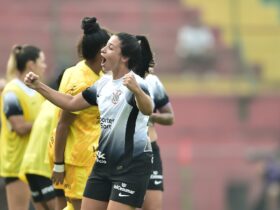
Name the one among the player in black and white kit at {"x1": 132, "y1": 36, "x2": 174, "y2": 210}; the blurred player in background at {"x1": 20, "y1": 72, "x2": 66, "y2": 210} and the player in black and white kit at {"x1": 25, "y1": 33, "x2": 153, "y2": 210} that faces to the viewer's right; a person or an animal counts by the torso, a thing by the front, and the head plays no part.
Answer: the blurred player in background

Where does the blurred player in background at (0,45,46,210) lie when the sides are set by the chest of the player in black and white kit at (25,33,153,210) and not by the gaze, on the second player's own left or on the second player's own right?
on the second player's own right

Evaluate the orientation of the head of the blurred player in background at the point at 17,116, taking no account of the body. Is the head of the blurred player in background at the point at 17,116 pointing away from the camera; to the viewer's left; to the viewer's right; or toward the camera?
to the viewer's right

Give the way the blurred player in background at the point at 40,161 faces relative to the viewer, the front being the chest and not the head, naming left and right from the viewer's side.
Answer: facing to the right of the viewer

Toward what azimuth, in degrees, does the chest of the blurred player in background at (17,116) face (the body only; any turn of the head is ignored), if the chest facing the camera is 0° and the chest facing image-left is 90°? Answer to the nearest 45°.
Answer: approximately 270°
